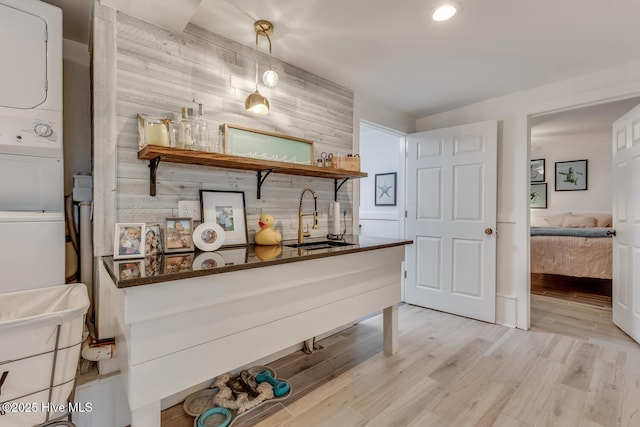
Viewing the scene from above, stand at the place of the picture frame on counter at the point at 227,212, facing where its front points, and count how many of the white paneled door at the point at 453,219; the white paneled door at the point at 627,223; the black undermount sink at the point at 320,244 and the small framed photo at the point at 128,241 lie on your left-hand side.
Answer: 3

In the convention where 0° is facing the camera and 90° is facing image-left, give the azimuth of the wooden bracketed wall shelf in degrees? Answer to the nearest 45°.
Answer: approximately 315°

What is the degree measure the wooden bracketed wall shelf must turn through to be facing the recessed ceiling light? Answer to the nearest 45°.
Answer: approximately 45° to its left

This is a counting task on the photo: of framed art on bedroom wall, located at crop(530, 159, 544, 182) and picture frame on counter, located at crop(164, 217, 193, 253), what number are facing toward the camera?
2

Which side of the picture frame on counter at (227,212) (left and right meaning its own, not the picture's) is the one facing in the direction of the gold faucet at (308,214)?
left

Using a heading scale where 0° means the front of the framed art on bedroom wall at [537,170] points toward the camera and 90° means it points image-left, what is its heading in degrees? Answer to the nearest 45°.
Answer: approximately 0°

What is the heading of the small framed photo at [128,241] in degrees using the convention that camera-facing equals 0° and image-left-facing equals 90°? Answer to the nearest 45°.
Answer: approximately 0°

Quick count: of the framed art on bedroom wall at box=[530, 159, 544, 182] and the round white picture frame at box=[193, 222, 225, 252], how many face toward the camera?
2
